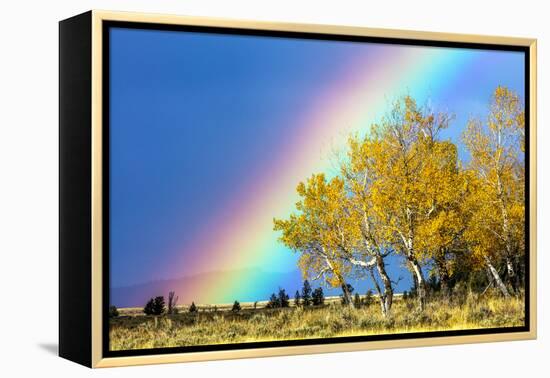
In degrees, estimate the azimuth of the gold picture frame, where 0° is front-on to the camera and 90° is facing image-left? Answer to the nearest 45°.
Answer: approximately 315°
